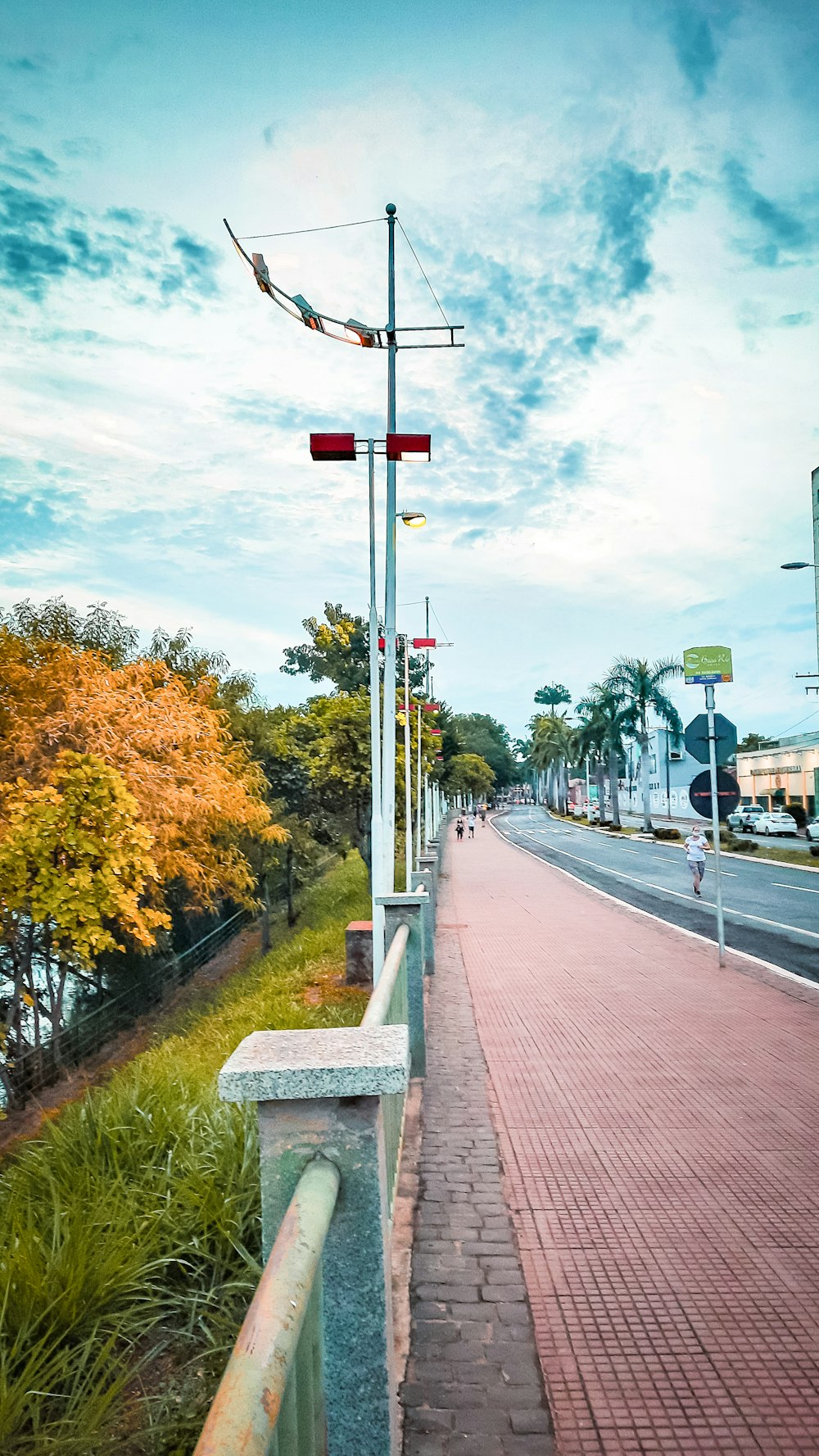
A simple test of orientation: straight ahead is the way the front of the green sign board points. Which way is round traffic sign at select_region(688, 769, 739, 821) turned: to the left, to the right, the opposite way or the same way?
the opposite way

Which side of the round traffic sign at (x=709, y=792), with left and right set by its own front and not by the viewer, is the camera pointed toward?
back

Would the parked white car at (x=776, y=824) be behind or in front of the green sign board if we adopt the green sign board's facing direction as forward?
behind

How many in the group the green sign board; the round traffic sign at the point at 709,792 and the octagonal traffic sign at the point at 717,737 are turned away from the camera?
2

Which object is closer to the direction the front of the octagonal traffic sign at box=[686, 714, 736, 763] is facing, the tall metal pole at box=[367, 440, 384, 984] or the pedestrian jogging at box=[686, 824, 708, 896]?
the pedestrian jogging

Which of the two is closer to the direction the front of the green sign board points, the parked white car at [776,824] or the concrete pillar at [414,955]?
the concrete pillar

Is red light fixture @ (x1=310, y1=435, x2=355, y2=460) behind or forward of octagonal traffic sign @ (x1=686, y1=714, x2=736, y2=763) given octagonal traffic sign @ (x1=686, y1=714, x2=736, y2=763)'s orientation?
behind

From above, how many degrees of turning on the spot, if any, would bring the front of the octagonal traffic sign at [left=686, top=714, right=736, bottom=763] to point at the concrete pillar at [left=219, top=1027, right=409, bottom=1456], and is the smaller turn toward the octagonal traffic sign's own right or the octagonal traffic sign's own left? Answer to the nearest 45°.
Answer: approximately 180°

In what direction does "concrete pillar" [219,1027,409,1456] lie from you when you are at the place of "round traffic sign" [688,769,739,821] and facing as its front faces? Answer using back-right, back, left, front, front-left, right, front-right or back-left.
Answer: back

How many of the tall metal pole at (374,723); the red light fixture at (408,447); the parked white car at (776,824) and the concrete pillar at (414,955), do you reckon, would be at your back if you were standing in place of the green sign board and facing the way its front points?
1

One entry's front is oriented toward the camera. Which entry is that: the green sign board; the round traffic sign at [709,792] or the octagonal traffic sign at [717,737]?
the green sign board

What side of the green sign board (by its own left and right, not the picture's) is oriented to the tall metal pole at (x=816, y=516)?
back

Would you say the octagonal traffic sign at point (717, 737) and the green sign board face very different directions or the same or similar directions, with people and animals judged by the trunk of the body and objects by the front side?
very different directions

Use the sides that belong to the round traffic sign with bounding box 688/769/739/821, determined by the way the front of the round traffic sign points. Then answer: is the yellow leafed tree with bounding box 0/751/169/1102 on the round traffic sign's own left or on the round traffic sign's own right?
on the round traffic sign's own left

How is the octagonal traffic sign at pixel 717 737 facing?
away from the camera

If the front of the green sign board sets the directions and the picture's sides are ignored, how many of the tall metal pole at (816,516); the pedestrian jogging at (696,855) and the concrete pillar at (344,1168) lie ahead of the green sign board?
1
